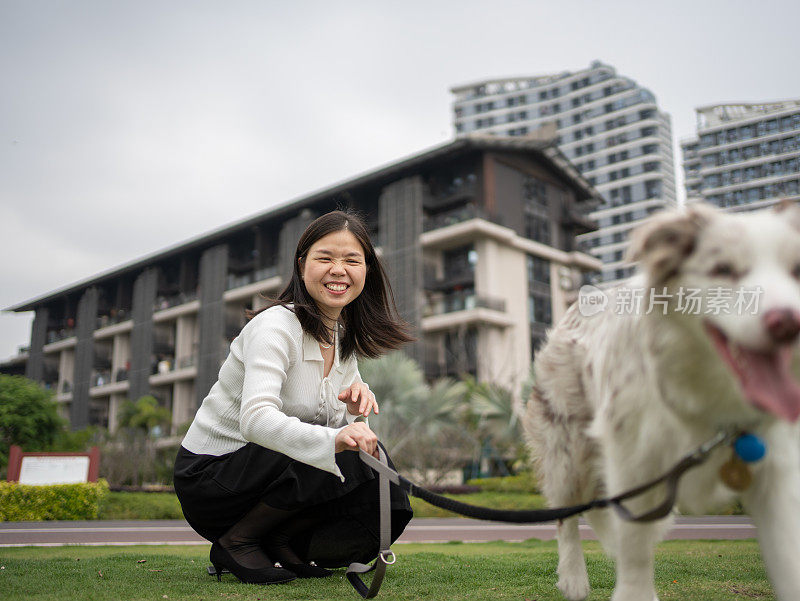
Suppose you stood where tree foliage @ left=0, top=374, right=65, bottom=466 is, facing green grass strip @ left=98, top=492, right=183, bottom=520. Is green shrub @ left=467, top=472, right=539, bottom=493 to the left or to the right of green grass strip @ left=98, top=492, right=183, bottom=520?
left

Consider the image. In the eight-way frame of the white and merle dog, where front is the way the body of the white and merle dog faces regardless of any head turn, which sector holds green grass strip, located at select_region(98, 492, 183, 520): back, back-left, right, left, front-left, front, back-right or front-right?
back

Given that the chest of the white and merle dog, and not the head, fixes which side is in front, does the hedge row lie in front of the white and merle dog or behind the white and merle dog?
behind

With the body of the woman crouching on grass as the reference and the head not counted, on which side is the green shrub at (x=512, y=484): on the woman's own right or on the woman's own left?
on the woman's own left

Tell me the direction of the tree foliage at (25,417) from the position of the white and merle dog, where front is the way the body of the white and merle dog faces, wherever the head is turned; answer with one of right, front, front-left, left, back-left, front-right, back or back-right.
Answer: back

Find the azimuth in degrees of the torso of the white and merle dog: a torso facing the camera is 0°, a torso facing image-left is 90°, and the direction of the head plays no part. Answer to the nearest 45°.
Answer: approximately 315°

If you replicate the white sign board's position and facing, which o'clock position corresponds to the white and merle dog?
The white and merle dog is roughly at 12 o'clock from the white sign board.

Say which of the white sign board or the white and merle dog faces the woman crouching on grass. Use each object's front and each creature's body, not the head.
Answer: the white sign board

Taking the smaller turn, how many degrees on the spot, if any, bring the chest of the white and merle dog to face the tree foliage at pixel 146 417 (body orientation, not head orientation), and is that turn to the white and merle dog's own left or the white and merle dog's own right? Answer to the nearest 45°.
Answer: approximately 180°

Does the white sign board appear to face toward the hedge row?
yes

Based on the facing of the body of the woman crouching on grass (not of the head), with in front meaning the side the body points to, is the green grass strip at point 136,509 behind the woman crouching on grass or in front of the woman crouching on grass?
behind
